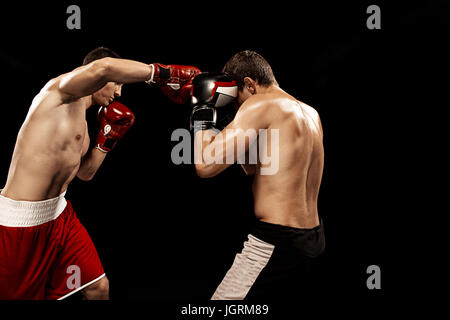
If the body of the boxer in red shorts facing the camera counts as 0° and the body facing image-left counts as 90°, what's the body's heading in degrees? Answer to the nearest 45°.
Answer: approximately 270°

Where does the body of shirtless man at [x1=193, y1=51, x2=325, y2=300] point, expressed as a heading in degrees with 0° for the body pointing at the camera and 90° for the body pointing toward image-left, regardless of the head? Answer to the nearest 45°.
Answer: approximately 135°

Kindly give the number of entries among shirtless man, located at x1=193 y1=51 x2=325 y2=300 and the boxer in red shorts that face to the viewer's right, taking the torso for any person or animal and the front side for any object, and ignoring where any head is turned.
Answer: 1

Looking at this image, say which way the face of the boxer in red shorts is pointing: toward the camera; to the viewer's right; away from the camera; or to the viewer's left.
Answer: to the viewer's right
